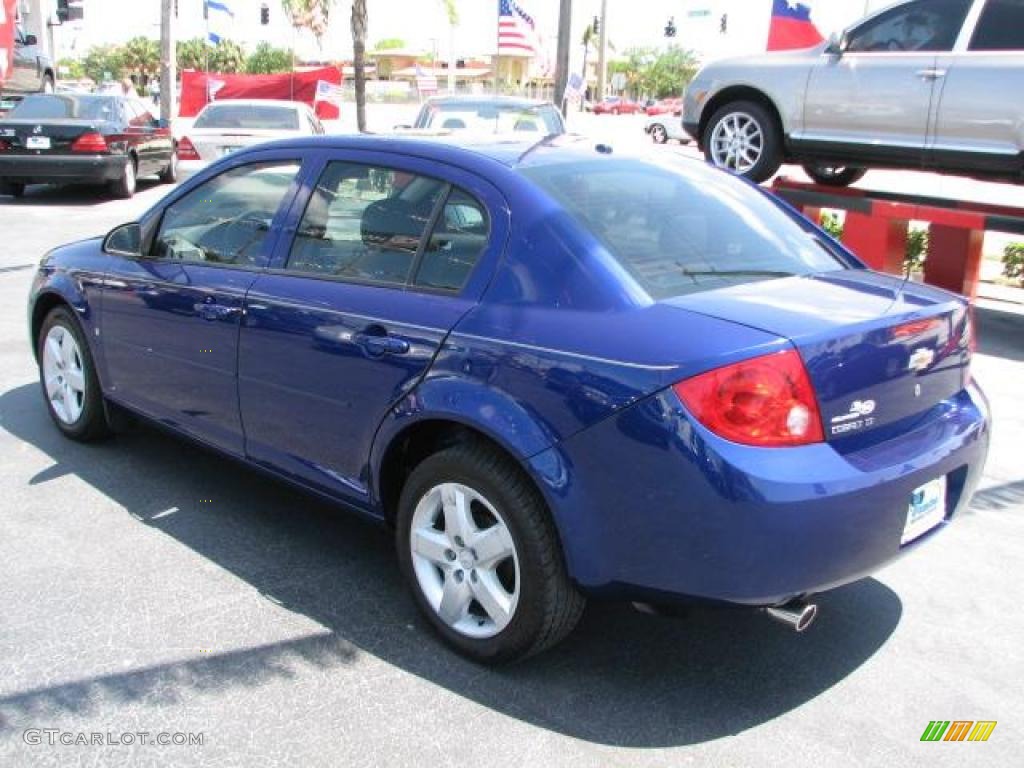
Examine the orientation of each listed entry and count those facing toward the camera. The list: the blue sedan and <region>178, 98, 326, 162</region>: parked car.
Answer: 0

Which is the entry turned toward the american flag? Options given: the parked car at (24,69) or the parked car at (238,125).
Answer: the parked car at (238,125)

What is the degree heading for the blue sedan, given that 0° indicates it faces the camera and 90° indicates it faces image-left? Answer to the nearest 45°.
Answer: approximately 135°

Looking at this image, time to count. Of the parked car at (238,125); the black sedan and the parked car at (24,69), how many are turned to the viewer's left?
0

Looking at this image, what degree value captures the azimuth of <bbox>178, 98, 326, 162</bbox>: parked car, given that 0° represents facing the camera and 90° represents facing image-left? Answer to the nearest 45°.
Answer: approximately 225°

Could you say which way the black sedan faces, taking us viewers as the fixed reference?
facing away from the viewer and to the right of the viewer

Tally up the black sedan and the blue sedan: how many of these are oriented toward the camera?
0

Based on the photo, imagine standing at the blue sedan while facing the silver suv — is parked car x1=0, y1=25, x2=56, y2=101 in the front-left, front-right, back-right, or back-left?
front-left

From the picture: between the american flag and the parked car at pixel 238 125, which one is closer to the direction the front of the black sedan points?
the american flag

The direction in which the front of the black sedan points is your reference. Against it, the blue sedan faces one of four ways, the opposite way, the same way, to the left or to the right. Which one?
to the left

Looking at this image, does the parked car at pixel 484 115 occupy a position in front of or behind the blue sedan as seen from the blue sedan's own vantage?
in front

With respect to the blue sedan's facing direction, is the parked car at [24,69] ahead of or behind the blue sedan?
ahead

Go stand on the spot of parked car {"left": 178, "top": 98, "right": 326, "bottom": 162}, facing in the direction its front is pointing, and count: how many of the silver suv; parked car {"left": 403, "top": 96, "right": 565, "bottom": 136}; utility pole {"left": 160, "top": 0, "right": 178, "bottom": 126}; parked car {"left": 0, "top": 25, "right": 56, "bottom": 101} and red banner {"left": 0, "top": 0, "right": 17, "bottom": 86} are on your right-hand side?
2

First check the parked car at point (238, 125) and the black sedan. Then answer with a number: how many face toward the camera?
0

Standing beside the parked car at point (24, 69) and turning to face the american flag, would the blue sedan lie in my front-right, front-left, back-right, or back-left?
front-right

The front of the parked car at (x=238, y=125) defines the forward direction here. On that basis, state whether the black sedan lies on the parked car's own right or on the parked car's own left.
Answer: on the parked car's own left
